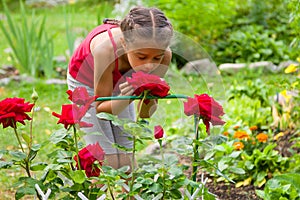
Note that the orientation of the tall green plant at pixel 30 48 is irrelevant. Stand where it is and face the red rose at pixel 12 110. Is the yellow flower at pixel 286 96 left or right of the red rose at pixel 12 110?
left

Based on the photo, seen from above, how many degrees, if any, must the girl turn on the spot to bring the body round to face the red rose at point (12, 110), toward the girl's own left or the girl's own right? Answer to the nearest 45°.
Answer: approximately 90° to the girl's own right

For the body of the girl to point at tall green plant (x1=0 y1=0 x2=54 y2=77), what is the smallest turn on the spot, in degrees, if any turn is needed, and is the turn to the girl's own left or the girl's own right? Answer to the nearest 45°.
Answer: approximately 135° to the girl's own left

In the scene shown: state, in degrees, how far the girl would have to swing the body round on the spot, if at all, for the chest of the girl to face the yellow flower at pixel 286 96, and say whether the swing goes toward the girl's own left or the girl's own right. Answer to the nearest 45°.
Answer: approximately 90° to the girl's own left

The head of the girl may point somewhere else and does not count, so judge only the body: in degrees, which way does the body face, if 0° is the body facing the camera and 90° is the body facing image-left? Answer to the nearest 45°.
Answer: approximately 315°
